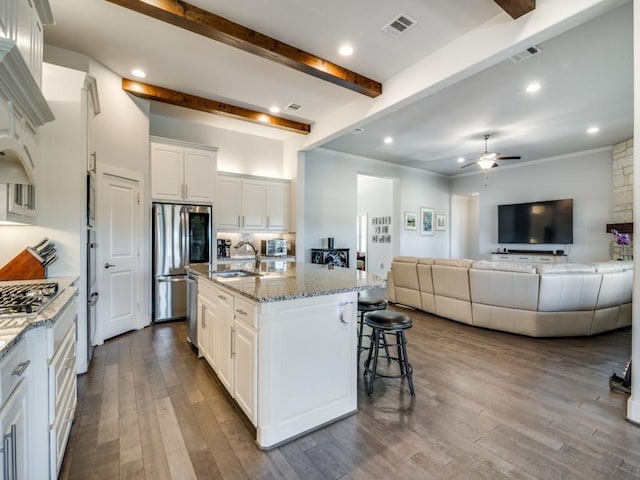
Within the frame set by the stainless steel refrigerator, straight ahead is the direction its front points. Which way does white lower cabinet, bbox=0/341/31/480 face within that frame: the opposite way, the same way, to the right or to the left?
to the left

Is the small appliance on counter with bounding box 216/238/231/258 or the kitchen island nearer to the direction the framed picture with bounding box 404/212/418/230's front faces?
the kitchen island

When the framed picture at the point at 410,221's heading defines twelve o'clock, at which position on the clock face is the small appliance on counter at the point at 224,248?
The small appliance on counter is roughly at 3 o'clock from the framed picture.

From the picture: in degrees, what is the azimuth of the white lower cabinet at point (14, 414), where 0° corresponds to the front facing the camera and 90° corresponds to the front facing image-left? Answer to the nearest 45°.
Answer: approximately 270°

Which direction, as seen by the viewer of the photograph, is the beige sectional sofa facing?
facing away from the viewer

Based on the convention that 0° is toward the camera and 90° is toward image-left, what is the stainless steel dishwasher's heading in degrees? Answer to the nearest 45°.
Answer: approximately 90°

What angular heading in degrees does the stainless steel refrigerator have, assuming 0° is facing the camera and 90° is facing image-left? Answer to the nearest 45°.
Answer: approximately 0°

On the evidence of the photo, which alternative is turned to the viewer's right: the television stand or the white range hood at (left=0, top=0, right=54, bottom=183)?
the white range hood

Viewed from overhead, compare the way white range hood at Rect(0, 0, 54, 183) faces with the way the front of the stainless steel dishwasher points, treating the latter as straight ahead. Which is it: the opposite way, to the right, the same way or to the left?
the opposite way

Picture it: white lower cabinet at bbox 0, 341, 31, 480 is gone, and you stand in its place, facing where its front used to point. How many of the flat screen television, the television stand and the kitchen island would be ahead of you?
3

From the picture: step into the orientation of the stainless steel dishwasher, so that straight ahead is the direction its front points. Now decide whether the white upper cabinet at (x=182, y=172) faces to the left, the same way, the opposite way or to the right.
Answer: to the left

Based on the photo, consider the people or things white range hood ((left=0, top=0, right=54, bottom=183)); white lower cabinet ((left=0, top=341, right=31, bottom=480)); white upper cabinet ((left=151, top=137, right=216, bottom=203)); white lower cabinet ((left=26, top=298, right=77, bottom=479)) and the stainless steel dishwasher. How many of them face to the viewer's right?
3

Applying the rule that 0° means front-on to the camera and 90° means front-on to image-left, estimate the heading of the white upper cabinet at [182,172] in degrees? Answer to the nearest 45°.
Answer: approximately 0°

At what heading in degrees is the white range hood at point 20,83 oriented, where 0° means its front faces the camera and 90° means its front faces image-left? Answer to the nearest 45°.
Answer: approximately 270°

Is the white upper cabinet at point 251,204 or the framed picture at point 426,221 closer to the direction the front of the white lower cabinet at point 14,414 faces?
the framed picture
